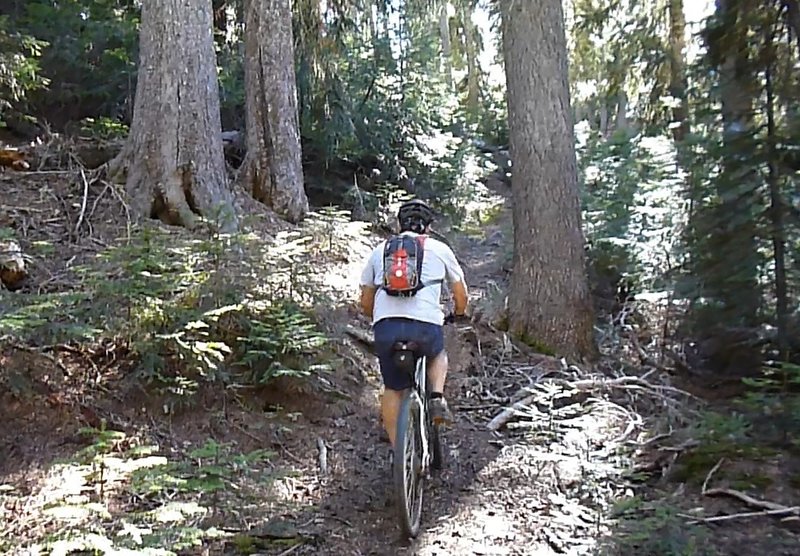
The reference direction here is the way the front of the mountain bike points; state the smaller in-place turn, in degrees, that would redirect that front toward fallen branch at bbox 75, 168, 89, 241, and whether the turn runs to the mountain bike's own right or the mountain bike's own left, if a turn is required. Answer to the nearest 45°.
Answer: approximately 45° to the mountain bike's own left

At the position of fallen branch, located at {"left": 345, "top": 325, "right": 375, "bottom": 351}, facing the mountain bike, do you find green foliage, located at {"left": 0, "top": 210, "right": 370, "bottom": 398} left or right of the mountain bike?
right

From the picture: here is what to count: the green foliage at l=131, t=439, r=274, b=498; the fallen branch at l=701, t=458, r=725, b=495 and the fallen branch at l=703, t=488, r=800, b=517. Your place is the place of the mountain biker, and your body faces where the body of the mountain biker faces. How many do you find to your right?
2

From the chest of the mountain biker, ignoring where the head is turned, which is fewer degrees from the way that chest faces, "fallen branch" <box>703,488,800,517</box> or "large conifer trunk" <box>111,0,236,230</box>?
the large conifer trunk

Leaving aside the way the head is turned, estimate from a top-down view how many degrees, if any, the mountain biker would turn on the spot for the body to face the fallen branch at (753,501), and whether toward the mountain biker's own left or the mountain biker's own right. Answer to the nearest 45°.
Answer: approximately 90° to the mountain biker's own right

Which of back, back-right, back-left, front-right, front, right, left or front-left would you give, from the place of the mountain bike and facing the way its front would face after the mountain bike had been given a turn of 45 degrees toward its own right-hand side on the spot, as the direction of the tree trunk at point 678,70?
front

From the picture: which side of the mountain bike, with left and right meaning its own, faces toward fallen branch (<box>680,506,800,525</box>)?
right

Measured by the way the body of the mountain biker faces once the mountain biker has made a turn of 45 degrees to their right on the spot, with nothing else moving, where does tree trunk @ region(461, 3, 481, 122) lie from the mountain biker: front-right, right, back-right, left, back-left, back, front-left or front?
front-left

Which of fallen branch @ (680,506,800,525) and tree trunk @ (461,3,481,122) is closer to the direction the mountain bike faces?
the tree trunk

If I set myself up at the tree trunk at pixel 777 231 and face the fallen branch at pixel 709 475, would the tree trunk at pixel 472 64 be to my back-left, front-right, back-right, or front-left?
back-right

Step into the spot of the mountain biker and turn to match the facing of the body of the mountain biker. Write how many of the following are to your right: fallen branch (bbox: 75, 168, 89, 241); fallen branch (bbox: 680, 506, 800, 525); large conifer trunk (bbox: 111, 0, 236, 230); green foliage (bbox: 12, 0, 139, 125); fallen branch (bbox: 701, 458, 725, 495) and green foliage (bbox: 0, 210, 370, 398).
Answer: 2

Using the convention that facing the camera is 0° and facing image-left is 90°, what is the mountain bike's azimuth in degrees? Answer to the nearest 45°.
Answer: approximately 180°

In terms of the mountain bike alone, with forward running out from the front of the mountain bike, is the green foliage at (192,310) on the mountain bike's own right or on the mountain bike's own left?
on the mountain bike's own left

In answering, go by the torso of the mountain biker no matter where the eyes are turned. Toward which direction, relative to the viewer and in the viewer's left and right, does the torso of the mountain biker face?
facing away from the viewer

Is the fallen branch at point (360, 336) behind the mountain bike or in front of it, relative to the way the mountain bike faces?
in front

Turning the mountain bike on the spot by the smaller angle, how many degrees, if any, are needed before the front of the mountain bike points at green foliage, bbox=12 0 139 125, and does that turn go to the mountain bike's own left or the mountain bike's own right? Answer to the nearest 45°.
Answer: approximately 45° to the mountain bike's own left

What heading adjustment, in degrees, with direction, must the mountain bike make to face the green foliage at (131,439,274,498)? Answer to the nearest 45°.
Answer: approximately 90° to its left
